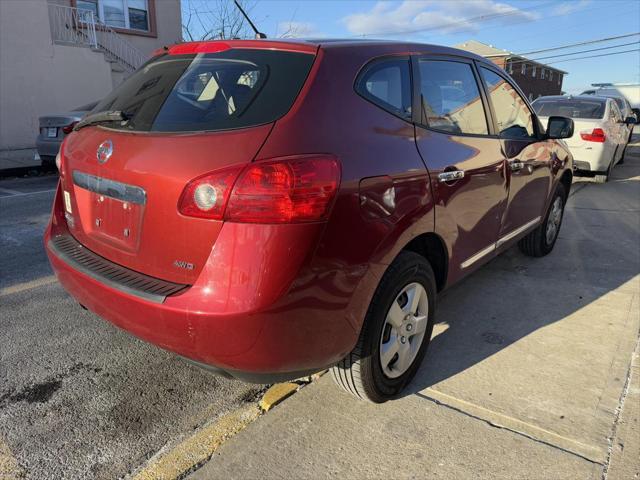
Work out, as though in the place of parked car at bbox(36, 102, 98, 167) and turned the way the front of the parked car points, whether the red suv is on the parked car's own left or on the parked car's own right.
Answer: on the parked car's own right

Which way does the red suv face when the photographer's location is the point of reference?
facing away from the viewer and to the right of the viewer

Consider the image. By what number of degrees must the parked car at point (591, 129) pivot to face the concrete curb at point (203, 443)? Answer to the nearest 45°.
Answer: approximately 180°

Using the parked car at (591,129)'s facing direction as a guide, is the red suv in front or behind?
behind

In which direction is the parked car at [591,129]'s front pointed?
away from the camera

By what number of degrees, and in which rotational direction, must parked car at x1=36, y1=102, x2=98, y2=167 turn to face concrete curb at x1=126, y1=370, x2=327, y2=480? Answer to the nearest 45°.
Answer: approximately 135° to its right

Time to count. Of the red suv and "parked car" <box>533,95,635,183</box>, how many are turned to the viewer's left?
0

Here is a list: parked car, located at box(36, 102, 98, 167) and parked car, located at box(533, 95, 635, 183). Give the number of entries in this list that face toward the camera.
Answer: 0

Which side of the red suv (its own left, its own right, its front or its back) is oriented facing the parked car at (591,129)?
front

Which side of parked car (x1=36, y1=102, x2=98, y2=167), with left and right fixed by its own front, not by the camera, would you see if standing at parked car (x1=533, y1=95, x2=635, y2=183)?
right

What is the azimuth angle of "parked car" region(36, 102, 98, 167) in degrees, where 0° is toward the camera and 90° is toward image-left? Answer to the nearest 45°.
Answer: approximately 225°
